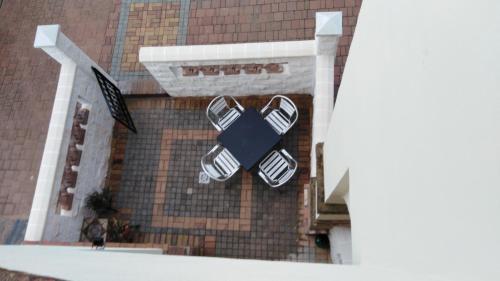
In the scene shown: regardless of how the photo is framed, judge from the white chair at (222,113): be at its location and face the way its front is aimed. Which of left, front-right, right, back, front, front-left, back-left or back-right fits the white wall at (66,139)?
back-right

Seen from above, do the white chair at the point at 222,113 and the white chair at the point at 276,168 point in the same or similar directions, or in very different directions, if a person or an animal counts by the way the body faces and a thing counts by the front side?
very different directions

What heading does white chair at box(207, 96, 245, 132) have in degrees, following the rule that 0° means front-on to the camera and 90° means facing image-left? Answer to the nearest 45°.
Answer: approximately 315°

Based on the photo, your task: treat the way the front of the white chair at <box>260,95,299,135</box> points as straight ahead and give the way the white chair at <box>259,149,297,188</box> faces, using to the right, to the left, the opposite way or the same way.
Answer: to the right

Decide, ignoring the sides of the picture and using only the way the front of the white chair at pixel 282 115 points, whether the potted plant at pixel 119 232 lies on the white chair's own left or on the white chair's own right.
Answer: on the white chair's own right

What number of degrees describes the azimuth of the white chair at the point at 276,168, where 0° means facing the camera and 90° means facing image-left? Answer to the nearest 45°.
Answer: approximately 135°

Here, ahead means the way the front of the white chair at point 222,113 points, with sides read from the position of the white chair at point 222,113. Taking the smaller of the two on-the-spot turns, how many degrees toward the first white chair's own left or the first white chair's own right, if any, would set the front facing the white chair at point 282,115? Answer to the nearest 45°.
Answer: approximately 45° to the first white chair's own left

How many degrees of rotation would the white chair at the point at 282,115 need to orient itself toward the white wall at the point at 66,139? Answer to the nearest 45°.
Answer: approximately 45° to its right

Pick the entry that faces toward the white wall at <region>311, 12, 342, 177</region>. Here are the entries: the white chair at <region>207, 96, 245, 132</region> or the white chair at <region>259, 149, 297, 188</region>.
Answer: the white chair at <region>207, 96, 245, 132</region>
